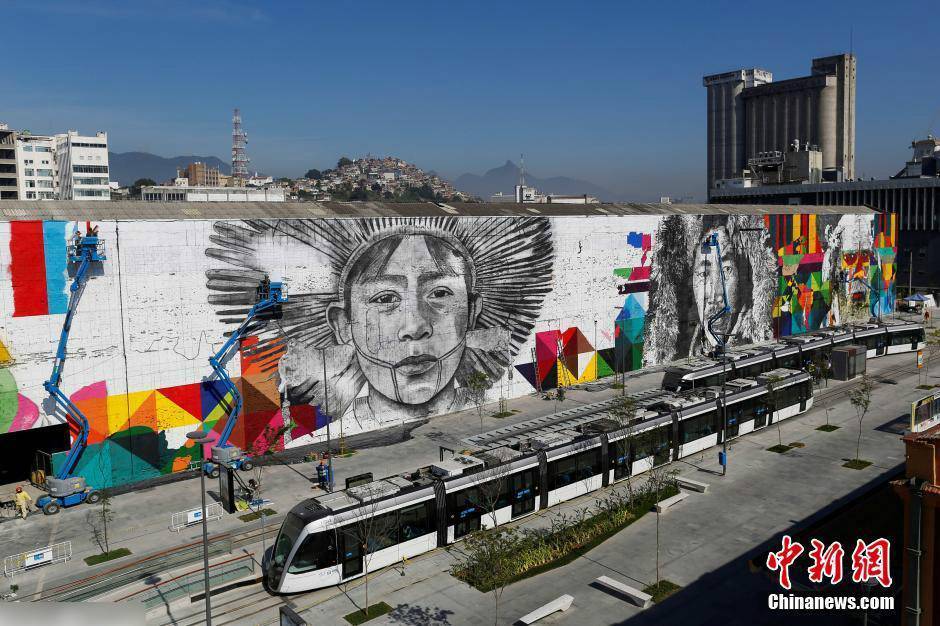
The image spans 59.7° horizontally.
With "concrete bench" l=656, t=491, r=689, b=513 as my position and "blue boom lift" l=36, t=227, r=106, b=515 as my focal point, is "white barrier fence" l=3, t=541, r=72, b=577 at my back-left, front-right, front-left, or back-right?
front-left

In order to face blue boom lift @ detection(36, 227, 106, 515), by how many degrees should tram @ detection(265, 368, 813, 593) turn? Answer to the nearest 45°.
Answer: approximately 45° to its right

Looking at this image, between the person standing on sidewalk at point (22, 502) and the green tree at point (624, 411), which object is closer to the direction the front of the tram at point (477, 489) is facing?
the person standing on sidewalk

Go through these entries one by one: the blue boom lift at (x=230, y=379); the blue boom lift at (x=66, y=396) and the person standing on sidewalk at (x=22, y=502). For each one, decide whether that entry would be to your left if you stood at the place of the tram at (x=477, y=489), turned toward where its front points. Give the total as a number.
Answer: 0

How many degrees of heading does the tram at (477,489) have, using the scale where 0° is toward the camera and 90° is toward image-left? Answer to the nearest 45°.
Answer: approximately 45°

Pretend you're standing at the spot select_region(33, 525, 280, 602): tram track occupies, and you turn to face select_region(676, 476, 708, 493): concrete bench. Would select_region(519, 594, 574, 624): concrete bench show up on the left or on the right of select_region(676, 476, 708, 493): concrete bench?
right

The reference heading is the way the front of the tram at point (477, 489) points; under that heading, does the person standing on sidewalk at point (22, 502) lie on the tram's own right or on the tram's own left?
on the tram's own right

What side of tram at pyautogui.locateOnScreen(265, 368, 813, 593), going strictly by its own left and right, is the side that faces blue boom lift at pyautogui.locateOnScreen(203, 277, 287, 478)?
right

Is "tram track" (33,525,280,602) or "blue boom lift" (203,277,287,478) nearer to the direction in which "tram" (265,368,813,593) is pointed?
the tram track

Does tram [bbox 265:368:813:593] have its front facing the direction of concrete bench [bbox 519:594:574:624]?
no

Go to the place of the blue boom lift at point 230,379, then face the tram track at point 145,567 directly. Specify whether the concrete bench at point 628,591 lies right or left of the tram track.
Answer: left

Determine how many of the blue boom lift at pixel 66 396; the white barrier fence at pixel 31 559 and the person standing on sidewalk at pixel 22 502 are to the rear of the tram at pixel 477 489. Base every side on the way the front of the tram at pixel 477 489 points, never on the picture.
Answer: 0

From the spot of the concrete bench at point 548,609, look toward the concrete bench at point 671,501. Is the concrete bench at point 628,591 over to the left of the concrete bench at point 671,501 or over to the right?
right

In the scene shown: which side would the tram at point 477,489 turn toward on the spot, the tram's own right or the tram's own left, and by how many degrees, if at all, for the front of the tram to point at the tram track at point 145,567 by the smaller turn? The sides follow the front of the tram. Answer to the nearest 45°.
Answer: approximately 45° to the tram's own right

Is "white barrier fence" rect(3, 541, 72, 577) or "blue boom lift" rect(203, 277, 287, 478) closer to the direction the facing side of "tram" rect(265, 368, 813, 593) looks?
the white barrier fence
